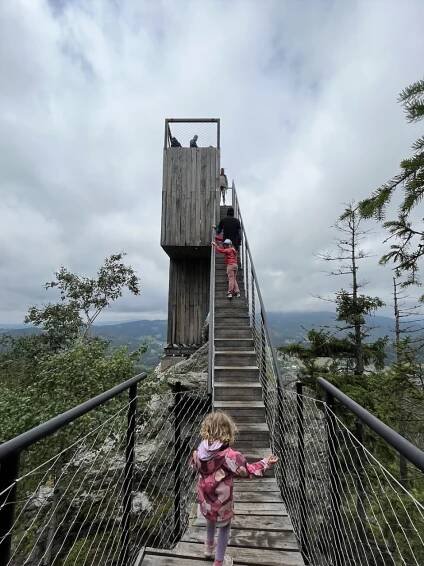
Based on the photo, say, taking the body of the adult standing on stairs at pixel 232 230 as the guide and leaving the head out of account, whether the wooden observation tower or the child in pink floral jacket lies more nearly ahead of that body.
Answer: the wooden observation tower

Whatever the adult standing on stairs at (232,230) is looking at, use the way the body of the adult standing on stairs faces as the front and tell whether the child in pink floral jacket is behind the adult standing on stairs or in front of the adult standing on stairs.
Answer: behind

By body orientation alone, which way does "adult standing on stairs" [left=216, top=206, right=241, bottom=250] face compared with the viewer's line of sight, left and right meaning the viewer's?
facing away from the viewer

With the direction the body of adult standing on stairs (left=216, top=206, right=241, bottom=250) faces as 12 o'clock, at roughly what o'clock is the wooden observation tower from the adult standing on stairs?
The wooden observation tower is roughly at 11 o'clock from the adult standing on stairs.
